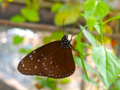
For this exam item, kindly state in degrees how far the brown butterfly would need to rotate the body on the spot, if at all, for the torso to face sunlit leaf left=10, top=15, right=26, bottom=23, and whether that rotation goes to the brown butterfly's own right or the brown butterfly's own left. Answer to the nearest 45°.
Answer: approximately 90° to the brown butterfly's own left

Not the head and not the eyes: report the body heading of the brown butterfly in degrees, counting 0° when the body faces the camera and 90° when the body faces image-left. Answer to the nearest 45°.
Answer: approximately 270°
